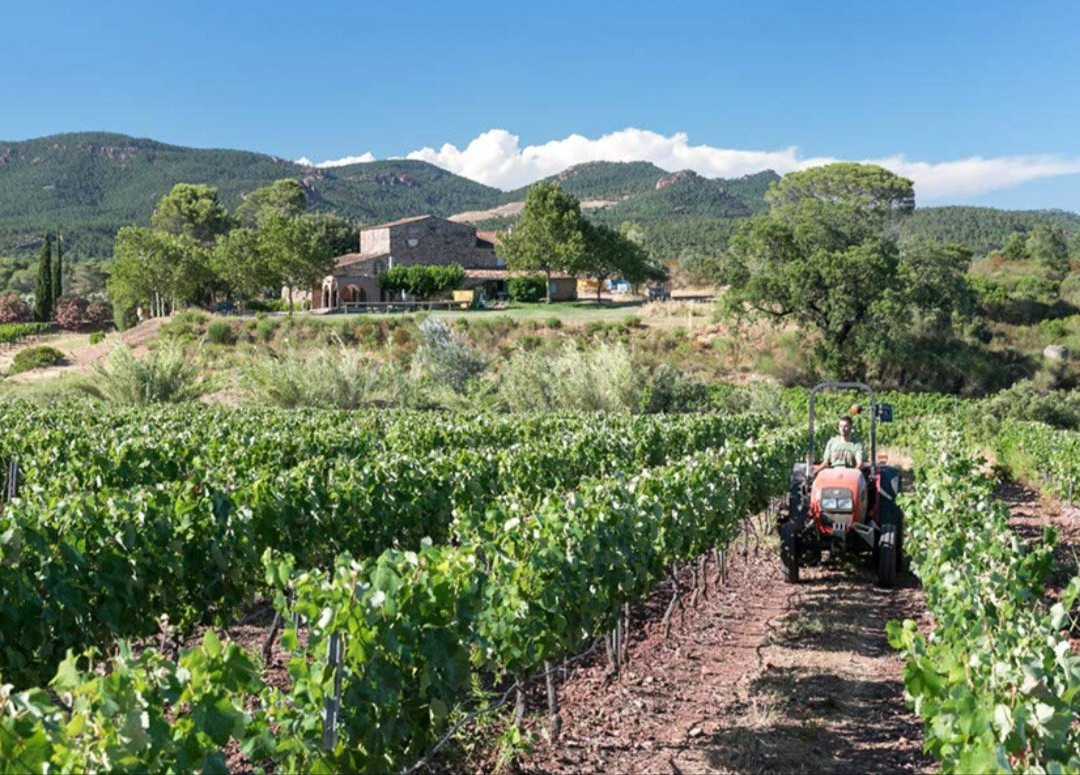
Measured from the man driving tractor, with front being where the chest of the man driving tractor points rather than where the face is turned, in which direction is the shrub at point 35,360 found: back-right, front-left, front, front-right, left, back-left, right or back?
back-right

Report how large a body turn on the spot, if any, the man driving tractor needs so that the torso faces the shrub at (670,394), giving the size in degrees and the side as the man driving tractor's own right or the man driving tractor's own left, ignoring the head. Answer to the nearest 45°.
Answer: approximately 180°

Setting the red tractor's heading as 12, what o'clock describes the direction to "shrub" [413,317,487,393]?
The shrub is roughly at 5 o'clock from the red tractor.

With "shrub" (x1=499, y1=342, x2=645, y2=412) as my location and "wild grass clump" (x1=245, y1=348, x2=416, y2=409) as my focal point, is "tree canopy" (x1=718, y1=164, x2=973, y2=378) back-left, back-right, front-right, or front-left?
back-right

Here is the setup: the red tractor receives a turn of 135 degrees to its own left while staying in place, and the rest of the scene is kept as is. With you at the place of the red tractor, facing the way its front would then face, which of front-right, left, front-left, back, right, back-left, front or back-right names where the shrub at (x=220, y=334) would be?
left

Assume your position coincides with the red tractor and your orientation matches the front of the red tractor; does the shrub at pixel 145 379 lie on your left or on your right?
on your right

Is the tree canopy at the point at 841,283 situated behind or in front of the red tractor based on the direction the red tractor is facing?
behind

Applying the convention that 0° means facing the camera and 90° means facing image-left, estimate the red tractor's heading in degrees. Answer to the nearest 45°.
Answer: approximately 0°

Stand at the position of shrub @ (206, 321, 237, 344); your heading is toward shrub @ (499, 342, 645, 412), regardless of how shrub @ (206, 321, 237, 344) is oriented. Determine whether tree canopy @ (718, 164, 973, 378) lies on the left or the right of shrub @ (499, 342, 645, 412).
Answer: left

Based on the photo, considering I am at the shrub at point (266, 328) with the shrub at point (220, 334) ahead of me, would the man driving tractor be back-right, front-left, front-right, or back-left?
back-left

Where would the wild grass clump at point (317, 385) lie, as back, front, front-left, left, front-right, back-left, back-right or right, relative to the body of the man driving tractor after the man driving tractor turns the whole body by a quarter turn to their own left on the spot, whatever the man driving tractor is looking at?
back-left

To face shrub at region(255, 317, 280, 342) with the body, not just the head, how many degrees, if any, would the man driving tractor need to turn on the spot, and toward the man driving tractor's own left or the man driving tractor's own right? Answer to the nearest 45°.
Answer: approximately 135° to the man driving tractor's own right

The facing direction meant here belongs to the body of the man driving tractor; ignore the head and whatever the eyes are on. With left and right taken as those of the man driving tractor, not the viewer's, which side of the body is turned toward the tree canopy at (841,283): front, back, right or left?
back

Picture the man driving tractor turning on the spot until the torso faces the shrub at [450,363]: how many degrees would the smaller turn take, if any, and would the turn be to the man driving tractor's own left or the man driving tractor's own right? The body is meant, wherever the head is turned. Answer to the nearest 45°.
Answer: approximately 135° to the man driving tractor's own right
